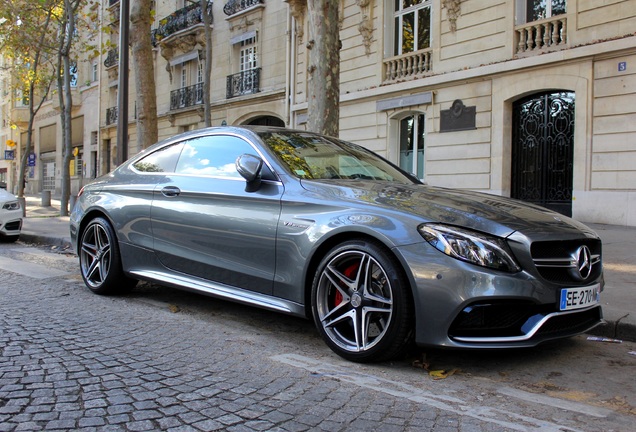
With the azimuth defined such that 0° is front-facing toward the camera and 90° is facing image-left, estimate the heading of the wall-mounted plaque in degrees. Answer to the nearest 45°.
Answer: approximately 45°

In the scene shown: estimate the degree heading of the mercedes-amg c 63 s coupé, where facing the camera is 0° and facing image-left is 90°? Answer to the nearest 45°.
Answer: approximately 315°

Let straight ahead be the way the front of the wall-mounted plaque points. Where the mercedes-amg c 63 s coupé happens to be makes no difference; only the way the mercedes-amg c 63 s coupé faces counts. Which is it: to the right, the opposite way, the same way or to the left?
to the left

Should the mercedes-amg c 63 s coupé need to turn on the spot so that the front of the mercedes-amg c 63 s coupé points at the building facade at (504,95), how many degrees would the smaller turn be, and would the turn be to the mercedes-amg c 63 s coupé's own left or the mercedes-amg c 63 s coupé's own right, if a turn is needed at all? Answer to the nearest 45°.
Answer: approximately 135° to the mercedes-amg c 63 s coupé's own left

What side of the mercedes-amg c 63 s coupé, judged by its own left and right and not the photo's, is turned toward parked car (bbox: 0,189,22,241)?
back

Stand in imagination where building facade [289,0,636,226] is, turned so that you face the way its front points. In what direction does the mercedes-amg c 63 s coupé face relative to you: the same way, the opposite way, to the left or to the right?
to the left
